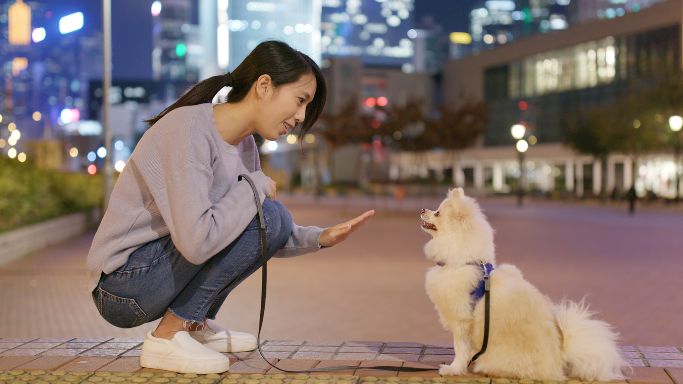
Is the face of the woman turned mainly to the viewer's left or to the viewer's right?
to the viewer's right

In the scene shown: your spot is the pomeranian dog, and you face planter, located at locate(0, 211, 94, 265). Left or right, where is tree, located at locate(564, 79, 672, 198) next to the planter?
right

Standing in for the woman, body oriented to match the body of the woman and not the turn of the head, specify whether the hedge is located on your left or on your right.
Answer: on your left

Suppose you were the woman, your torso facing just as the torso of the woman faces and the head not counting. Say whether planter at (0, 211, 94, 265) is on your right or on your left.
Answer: on your left

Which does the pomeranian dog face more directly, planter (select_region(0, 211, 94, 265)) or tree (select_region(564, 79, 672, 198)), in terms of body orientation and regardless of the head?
the planter

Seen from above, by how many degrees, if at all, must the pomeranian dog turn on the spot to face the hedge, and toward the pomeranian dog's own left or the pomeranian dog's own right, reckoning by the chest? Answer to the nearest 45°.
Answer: approximately 45° to the pomeranian dog's own right

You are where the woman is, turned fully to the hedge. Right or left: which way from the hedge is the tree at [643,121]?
right

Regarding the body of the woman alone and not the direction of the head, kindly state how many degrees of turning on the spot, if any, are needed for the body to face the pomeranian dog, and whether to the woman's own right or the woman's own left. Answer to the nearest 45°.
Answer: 0° — they already face it

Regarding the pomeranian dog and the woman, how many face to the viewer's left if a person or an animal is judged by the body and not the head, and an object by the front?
1

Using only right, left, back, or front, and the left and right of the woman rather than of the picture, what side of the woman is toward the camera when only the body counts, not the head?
right

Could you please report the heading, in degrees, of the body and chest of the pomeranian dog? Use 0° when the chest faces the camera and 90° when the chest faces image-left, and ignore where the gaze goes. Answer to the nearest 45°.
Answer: approximately 90°

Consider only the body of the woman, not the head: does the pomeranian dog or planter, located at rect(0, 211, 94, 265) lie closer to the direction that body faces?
the pomeranian dog

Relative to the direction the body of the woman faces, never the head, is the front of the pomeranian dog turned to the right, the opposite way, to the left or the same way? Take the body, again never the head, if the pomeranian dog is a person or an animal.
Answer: the opposite way
